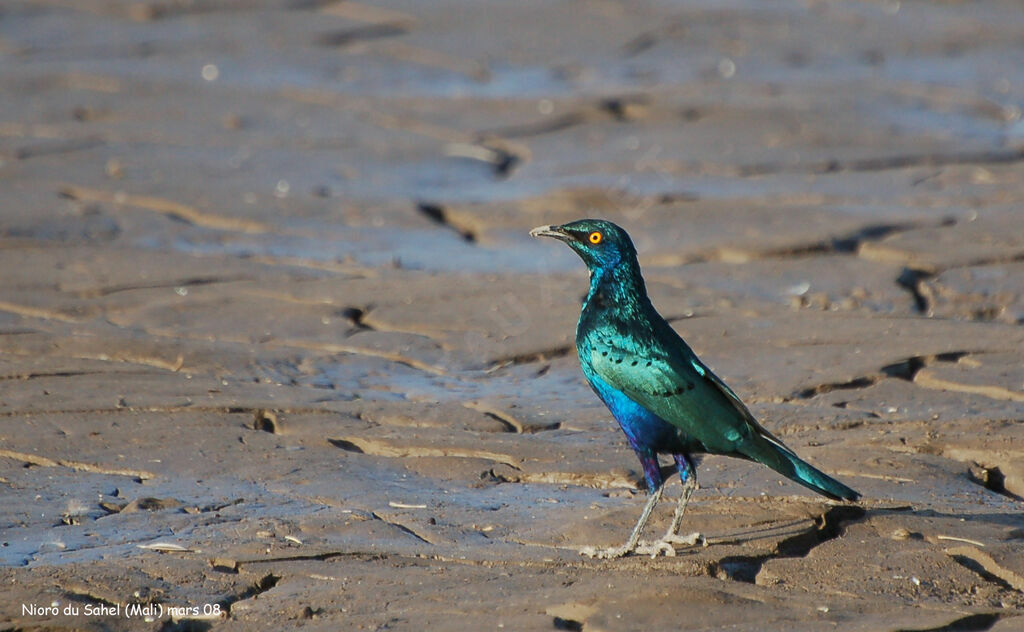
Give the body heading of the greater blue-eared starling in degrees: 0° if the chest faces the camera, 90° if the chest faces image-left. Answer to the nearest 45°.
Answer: approximately 90°
